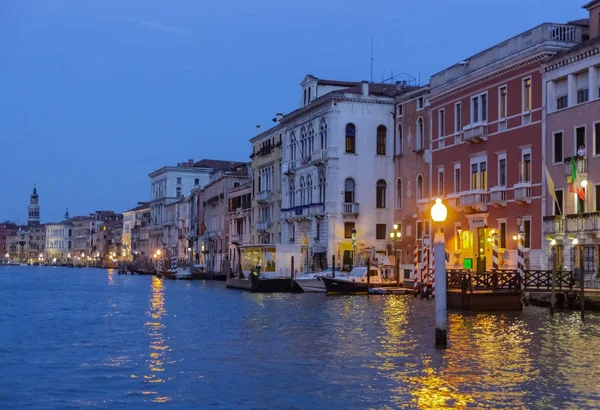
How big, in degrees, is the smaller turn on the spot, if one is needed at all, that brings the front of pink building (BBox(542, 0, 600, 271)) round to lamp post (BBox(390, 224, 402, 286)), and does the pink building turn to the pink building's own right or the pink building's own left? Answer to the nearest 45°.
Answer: approximately 90° to the pink building's own right

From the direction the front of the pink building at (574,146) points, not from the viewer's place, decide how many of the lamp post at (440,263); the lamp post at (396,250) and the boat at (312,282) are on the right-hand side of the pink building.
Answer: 2

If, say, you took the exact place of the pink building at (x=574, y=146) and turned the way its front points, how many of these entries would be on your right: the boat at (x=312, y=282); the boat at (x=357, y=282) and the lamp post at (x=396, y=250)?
3

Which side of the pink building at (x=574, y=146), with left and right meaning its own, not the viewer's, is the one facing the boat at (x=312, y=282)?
right

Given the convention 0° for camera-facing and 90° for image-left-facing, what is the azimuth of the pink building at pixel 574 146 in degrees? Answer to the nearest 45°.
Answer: approximately 45°

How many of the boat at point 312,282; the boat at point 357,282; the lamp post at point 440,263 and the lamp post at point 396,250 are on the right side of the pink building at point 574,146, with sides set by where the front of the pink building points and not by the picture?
3

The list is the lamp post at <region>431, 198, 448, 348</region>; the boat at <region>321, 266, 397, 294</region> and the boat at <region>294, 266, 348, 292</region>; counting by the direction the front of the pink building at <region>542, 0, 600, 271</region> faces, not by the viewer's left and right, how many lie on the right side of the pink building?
2

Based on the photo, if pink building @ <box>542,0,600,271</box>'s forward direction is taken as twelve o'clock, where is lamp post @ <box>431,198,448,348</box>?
The lamp post is roughly at 11 o'clock from the pink building.
